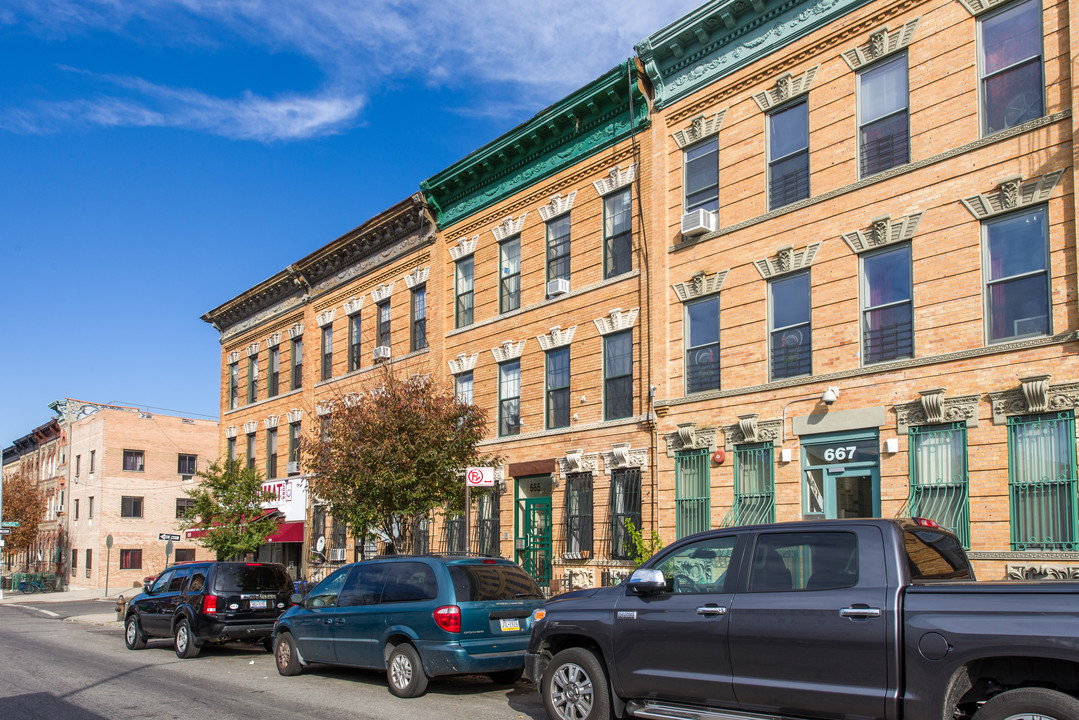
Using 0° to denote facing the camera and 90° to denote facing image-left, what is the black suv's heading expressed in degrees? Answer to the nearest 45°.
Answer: approximately 135°

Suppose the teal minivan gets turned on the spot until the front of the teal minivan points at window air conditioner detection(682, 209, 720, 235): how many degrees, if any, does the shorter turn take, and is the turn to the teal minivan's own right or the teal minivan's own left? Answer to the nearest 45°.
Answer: approximately 90° to the teal minivan's own right

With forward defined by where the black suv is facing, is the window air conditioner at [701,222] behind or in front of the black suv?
behind

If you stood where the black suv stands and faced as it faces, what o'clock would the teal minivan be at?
The teal minivan is roughly at 7 o'clock from the black suv.

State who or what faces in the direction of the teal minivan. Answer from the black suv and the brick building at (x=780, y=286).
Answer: the brick building

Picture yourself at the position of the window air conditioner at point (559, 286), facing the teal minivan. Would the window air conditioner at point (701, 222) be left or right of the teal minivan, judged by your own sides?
left

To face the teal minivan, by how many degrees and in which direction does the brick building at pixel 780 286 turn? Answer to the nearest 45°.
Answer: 0° — it already faces it

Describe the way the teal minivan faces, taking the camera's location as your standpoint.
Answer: facing away from the viewer and to the left of the viewer

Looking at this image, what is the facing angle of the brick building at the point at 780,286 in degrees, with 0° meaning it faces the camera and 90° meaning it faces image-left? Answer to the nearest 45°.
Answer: approximately 45°
